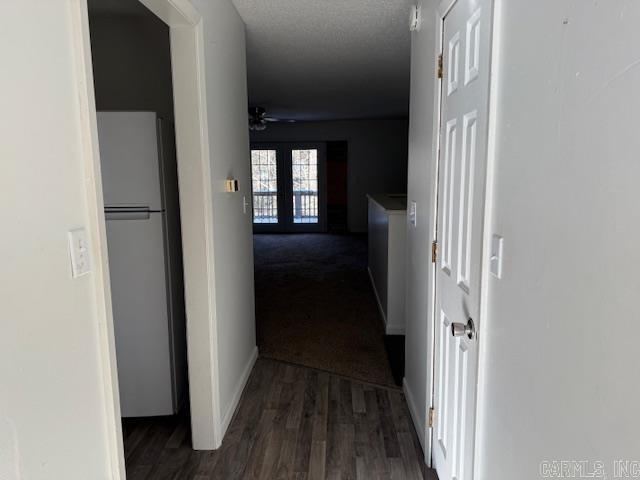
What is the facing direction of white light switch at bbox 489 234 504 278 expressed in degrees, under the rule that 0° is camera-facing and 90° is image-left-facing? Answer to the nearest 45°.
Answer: approximately 45°

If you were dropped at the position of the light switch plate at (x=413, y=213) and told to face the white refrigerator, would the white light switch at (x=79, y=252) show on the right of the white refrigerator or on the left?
left

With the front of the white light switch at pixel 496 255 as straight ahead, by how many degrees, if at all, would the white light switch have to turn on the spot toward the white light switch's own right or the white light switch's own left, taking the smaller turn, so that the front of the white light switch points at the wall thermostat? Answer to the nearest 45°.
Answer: approximately 90° to the white light switch's own right

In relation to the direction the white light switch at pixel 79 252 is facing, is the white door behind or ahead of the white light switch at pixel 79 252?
ahead

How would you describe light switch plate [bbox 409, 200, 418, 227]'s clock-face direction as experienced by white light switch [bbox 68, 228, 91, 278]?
The light switch plate is roughly at 10 o'clock from the white light switch.

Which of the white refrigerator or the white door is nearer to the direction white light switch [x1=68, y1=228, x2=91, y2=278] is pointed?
the white door

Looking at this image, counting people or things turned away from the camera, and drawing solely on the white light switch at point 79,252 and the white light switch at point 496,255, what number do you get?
0

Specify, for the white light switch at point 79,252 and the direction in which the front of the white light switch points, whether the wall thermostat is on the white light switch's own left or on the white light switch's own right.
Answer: on the white light switch's own left

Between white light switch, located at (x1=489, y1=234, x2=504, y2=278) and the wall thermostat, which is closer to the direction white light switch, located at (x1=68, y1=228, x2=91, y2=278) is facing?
the white light switch

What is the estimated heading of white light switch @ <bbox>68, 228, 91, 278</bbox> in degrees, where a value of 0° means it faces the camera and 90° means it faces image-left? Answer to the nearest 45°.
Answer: approximately 315°

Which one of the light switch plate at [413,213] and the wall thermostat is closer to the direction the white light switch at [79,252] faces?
the light switch plate

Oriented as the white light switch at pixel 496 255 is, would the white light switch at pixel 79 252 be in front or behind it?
in front

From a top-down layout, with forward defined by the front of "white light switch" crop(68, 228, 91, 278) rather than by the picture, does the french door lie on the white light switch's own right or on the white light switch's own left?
on the white light switch's own left

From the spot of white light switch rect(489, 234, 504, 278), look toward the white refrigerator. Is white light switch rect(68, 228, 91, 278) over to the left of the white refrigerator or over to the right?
left

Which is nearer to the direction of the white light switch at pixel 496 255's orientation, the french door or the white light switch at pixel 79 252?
the white light switch
